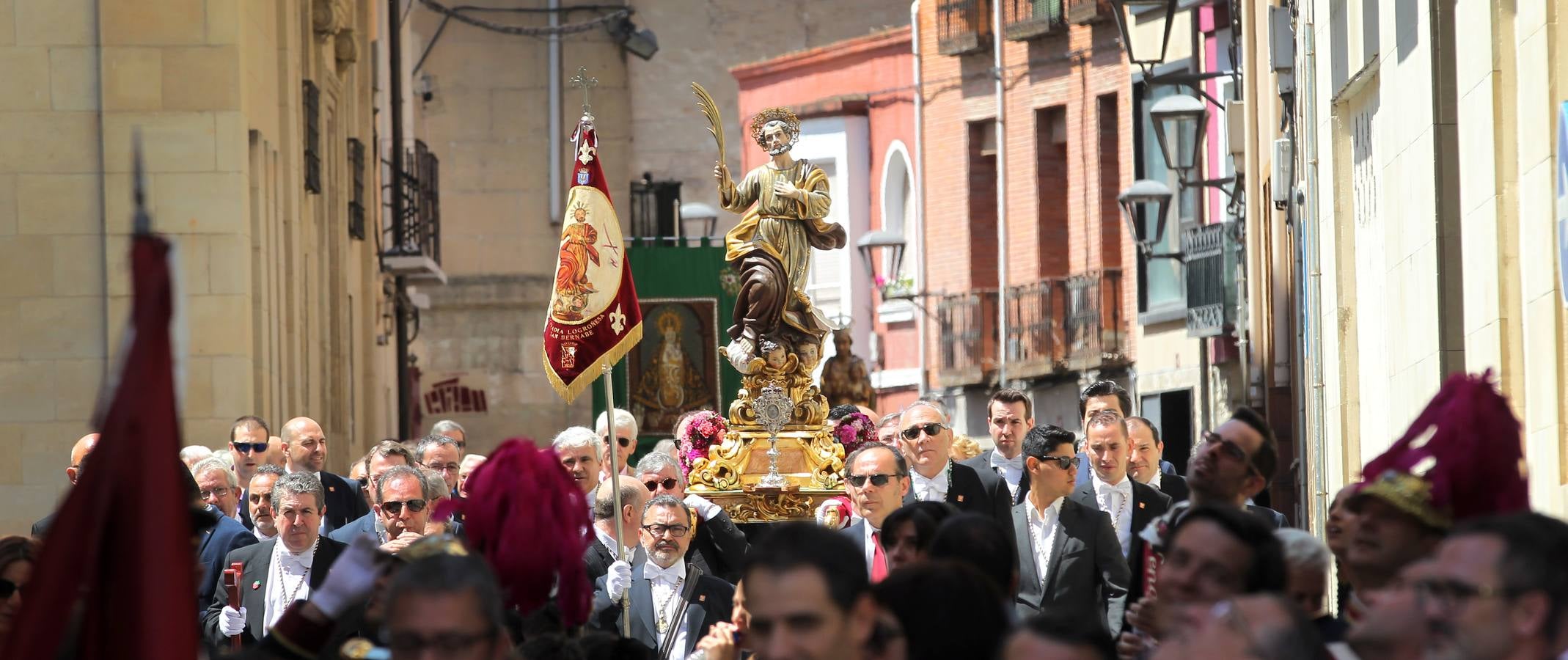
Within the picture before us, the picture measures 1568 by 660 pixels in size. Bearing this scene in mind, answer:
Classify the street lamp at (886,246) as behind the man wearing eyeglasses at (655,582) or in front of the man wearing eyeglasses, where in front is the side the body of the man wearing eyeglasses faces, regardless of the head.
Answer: behind

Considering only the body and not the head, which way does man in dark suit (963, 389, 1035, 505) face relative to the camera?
toward the camera

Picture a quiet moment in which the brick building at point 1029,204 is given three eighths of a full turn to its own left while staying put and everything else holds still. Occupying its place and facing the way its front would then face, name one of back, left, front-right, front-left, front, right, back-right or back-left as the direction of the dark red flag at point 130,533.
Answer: right

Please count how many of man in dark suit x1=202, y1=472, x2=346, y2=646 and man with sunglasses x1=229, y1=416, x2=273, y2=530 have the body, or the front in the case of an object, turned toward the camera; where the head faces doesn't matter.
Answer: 2

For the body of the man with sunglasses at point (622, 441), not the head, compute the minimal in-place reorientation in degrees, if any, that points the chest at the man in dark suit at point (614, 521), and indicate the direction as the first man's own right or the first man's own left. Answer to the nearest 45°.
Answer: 0° — they already face them

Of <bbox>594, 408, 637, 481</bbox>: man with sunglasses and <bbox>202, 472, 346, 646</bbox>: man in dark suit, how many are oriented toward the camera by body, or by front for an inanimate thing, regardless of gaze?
2

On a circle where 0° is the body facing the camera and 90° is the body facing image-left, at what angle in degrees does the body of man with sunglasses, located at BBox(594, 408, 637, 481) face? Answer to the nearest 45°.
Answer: approximately 0°

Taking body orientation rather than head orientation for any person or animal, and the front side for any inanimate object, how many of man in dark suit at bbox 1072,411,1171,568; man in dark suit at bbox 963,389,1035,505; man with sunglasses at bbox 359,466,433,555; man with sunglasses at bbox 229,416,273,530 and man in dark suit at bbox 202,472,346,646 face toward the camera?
5

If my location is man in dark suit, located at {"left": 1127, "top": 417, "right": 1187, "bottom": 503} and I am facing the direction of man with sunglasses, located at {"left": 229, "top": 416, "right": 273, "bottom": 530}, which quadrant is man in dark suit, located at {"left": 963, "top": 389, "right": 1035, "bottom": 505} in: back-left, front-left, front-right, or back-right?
front-right

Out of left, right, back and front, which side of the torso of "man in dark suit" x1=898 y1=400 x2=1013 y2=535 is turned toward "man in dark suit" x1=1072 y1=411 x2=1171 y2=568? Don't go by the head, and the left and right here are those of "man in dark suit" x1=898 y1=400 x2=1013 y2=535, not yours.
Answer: left

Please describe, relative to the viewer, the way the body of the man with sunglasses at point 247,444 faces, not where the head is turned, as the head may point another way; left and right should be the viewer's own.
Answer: facing the viewer

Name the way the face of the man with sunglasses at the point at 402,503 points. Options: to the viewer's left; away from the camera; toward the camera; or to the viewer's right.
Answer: toward the camera

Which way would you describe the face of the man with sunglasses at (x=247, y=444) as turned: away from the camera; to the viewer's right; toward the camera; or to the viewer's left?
toward the camera

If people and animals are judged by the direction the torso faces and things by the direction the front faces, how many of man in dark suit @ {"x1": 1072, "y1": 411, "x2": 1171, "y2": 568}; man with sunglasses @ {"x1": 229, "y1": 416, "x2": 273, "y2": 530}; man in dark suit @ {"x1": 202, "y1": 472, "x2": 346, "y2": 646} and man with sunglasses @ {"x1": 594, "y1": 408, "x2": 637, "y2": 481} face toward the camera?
4

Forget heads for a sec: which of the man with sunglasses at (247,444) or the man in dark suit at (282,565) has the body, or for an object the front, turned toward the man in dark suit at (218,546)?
the man with sunglasses

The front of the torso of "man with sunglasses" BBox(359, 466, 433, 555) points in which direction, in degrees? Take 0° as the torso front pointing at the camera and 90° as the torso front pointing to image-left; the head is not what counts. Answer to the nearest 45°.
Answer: approximately 0°

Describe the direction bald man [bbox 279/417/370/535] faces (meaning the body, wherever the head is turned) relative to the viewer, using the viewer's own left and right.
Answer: facing the viewer and to the right of the viewer
